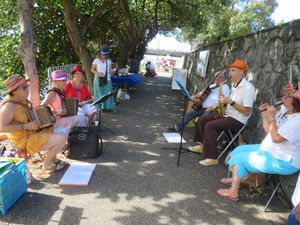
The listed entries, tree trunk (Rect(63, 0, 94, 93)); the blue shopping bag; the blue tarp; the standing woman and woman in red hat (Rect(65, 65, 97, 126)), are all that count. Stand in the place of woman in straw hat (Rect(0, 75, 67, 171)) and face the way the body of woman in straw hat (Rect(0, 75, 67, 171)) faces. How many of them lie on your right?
1

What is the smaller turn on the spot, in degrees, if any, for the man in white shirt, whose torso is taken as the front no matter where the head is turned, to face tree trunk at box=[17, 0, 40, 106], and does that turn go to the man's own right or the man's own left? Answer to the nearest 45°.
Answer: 0° — they already face it

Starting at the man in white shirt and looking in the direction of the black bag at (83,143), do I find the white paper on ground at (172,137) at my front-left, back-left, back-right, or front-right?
front-right

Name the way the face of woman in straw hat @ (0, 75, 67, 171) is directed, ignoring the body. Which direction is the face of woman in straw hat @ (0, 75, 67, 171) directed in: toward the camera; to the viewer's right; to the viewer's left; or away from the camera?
to the viewer's right

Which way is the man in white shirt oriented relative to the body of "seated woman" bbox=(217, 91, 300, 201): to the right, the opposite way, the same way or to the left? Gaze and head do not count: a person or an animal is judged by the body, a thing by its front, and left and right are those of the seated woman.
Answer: the same way

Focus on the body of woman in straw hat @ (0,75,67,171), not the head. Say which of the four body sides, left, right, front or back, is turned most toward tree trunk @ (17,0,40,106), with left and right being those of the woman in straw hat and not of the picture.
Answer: left

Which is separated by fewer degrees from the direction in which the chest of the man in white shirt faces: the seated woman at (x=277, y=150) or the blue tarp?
the blue tarp

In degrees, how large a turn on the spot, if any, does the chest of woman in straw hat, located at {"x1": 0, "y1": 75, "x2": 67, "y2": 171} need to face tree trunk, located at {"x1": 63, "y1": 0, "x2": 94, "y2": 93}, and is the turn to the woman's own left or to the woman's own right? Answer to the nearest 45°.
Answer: approximately 90° to the woman's own left

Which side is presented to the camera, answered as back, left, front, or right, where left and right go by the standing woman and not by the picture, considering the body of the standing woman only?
front

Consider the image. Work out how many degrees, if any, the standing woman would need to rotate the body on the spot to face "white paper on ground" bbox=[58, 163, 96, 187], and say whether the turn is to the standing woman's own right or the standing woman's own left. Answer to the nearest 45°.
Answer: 0° — they already face it

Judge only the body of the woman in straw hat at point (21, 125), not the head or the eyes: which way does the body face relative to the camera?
to the viewer's right

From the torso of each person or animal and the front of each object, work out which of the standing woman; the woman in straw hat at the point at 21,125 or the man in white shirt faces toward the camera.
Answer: the standing woman

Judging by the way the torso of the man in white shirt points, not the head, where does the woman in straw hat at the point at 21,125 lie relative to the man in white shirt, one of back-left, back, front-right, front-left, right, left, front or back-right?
front-left

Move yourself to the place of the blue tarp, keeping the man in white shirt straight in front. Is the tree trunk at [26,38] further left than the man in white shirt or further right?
right

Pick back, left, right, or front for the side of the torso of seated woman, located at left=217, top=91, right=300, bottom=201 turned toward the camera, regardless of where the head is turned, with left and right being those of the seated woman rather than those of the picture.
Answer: left

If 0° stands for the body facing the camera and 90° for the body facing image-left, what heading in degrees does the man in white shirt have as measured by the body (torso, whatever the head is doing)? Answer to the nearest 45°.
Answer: approximately 90°

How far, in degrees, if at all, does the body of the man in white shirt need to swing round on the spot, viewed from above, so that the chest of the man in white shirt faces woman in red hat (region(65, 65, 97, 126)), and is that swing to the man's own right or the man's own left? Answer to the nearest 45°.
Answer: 0° — they already face them

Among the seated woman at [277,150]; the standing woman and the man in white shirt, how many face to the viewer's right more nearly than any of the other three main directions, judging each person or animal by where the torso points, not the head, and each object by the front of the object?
0
